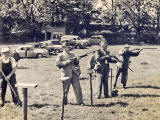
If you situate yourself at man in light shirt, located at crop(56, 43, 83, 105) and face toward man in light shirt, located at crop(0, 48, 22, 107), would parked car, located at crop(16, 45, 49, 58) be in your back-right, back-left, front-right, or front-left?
front-right

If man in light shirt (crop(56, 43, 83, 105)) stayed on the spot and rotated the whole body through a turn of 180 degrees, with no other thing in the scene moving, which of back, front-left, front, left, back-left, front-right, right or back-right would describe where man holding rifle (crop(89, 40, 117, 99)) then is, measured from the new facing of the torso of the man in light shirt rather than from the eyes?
right

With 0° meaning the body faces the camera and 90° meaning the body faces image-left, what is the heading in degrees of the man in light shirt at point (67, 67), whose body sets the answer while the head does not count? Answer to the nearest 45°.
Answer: approximately 315°

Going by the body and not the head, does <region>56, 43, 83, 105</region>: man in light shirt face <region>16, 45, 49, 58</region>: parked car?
no

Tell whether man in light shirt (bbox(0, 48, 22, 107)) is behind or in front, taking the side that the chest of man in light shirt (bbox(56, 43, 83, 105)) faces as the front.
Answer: behind
